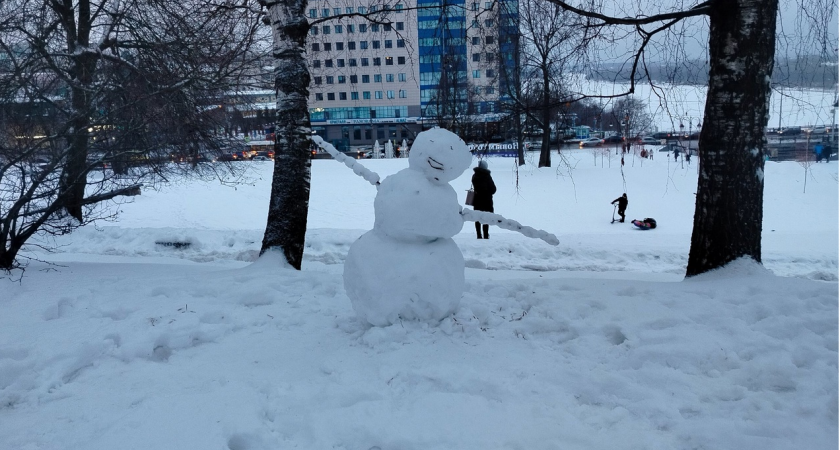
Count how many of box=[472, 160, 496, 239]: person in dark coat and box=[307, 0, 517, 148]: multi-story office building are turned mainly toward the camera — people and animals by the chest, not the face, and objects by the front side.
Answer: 1

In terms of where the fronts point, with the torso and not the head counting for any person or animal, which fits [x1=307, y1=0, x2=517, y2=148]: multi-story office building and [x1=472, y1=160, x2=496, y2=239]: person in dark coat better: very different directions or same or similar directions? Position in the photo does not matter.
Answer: very different directions

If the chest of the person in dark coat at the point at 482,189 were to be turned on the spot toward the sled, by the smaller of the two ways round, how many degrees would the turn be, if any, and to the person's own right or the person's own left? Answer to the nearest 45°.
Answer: approximately 45° to the person's own right

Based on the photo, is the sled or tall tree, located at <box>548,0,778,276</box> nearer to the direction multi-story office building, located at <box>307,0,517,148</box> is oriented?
the tall tree

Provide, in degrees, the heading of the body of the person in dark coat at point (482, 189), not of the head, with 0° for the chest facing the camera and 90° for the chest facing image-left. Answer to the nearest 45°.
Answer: approximately 180°

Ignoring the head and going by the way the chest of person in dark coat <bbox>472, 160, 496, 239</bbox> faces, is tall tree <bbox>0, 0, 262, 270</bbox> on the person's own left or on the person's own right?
on the person's own left
